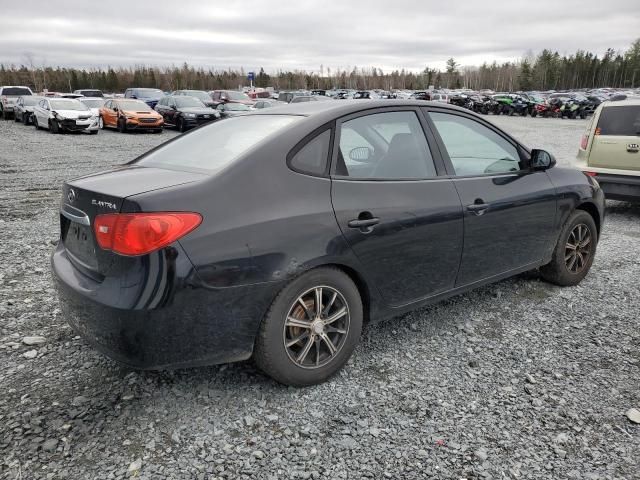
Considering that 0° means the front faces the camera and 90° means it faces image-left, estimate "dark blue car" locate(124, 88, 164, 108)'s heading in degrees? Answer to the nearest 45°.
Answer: approximately 315°

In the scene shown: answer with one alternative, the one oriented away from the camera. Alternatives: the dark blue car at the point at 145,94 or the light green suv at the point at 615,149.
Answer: the light green suv

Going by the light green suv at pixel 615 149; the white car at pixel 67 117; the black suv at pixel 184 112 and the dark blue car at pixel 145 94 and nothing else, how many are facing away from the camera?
1

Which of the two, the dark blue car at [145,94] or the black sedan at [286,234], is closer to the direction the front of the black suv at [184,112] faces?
the black sedan

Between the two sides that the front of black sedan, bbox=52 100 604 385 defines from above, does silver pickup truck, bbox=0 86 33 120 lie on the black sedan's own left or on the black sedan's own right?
on the black sedan's own left

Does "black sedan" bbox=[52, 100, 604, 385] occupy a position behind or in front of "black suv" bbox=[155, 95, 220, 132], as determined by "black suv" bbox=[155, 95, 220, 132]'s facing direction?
in front

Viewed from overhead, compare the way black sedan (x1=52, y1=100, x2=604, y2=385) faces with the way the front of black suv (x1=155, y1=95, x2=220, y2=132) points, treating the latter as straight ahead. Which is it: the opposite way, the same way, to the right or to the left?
to the left

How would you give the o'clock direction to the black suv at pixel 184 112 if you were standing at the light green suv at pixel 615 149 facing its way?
The black suv is roughly at 10 o'clock from the light green suv.

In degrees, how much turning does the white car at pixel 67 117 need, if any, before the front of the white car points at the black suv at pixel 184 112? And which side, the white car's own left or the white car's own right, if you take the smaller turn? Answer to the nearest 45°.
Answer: approximately 45° to the white car's own left

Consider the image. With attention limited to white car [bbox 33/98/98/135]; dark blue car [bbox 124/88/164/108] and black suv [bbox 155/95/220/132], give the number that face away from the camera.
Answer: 0

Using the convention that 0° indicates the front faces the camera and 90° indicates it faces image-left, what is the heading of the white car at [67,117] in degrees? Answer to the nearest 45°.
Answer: approximately 315°

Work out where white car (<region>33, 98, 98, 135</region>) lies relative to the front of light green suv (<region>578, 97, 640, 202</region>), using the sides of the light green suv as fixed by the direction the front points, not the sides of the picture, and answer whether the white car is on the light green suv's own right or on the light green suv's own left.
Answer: on the light green suv's own left

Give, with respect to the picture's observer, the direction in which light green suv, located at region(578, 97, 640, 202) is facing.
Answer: facing away from the viewer

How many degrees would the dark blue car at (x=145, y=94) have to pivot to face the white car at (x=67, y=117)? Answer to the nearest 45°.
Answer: approximately 45° to its right
